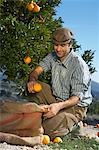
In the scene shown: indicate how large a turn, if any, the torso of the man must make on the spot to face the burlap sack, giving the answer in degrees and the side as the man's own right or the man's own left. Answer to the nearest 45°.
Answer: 0° — they already face it

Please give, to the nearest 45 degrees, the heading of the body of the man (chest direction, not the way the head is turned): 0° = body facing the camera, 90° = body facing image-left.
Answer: approximately 45°

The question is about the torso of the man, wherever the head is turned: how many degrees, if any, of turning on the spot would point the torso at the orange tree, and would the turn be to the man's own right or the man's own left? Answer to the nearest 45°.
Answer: approximately 90° to the man's own right
